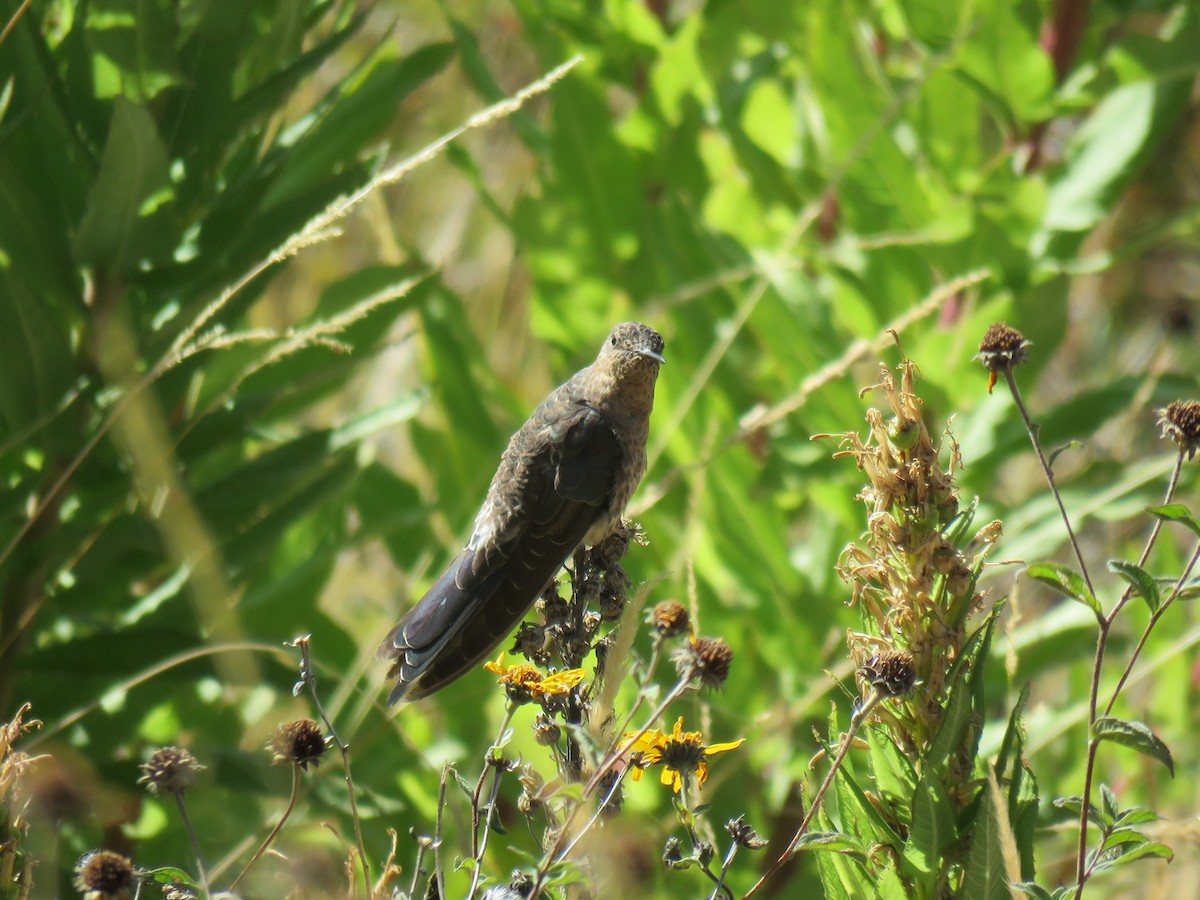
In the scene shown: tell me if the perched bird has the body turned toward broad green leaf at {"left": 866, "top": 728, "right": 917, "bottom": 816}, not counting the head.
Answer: no

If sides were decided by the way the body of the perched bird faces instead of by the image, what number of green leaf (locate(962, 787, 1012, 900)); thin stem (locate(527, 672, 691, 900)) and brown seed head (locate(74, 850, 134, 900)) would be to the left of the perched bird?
0

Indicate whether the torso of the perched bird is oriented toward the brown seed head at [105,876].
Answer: no

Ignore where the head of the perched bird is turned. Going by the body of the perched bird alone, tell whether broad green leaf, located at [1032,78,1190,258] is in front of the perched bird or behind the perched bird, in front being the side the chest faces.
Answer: in front

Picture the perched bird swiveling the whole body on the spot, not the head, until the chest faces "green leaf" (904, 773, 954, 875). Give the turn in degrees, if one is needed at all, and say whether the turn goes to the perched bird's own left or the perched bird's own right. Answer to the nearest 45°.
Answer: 0° — it already faces it

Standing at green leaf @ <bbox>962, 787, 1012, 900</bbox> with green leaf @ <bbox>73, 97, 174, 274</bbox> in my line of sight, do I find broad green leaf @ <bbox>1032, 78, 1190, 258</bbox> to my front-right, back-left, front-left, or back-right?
front-right

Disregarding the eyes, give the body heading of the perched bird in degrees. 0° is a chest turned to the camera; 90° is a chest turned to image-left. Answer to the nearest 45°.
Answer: approximately 270°

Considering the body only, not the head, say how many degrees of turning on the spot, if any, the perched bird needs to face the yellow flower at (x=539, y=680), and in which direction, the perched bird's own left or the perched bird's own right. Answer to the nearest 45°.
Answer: approximately 90° to the perched bird's own right

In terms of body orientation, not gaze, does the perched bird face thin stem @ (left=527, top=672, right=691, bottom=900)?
no

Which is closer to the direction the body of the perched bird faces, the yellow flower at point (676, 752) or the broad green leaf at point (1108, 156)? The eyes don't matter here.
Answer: the broad green leaf
